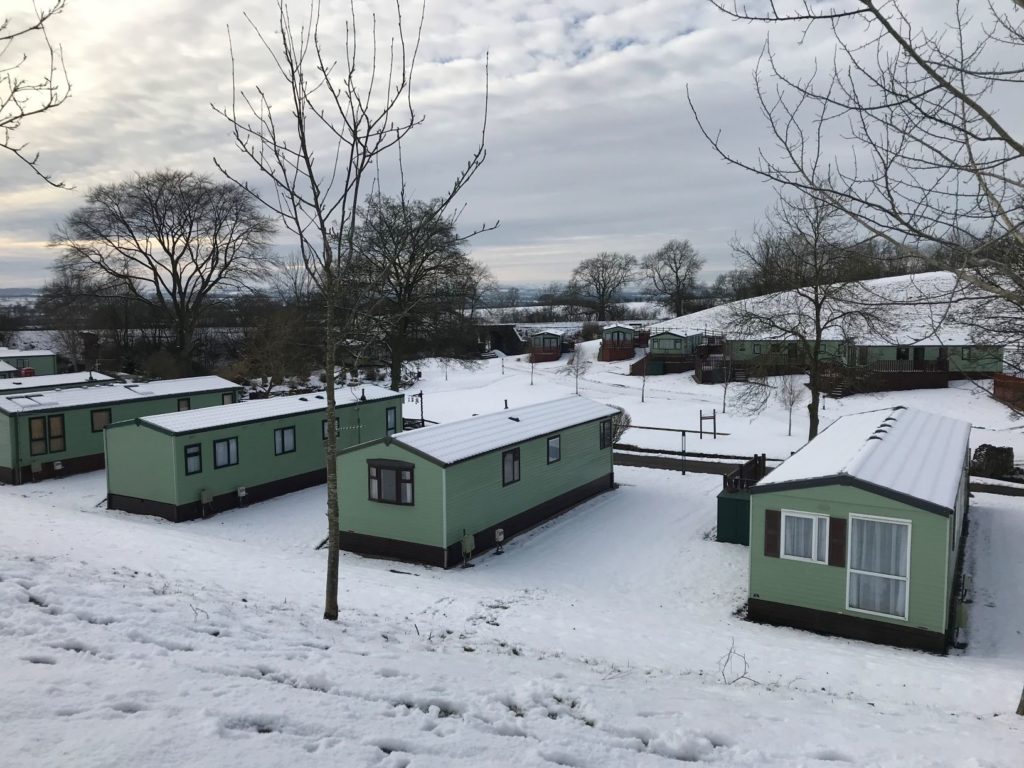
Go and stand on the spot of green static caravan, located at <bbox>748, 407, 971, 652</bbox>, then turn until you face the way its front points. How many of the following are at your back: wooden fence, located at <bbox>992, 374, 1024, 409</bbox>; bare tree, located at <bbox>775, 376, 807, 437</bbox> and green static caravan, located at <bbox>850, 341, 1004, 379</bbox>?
3

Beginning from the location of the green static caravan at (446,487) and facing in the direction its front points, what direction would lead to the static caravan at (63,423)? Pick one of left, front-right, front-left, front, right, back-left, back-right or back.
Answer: right

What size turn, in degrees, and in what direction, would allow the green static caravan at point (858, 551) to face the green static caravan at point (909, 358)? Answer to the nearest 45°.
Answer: approximately 180°

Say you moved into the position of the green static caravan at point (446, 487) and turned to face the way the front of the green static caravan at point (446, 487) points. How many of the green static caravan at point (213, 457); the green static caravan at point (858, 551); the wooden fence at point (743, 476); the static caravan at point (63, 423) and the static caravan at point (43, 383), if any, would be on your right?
3

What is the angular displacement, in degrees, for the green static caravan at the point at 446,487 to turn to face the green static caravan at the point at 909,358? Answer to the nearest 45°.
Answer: approximately 180°
